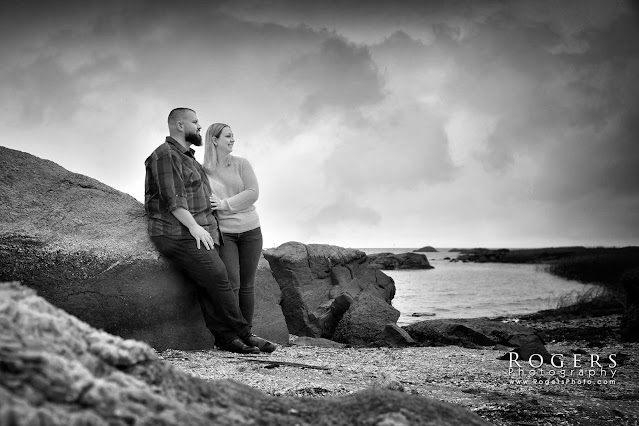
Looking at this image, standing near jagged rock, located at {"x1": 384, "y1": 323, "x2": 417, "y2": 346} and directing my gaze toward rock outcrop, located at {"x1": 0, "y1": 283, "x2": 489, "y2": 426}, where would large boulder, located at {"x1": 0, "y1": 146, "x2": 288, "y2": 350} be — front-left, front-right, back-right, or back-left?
front-right

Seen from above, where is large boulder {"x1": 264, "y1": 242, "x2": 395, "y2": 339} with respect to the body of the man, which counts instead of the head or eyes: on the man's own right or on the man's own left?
on the man's own left

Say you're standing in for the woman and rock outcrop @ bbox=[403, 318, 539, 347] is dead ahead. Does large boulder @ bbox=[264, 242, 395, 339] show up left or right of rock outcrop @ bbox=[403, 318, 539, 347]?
left

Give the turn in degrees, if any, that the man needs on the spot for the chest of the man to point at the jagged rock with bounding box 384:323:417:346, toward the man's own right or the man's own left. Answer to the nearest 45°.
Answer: approximately 45° to the man's own left

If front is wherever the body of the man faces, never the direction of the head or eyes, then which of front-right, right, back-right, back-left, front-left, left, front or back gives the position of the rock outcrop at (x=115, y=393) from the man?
right

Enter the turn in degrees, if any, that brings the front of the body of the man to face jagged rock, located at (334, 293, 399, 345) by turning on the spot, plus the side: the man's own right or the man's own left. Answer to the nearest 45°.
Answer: approximately 45° to the man's own left

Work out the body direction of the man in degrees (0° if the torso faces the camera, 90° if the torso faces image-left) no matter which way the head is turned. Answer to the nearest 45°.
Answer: approximately 270°

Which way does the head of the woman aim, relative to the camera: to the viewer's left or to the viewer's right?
to the viewer's right

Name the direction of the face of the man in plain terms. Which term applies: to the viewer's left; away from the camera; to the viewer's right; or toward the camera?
to the viewer's right

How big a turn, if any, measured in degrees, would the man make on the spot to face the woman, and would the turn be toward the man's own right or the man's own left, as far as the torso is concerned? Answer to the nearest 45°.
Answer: approximately 45° to the man's own left
